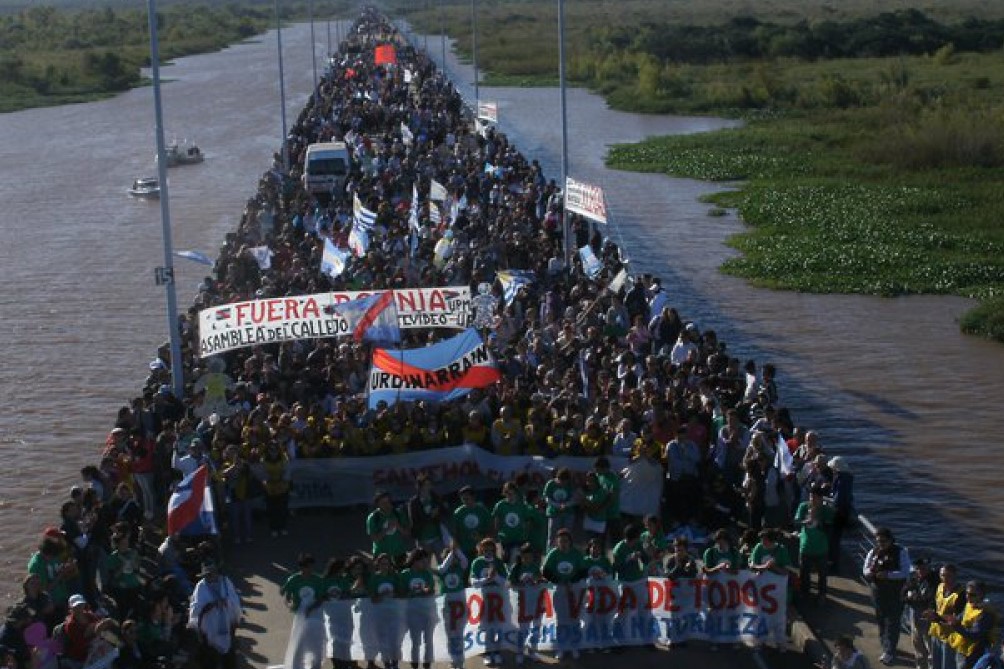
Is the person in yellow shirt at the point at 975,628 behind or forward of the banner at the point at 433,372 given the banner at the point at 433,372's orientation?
forward

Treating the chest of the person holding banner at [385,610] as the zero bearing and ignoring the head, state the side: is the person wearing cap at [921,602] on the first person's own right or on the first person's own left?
on the first person's own left

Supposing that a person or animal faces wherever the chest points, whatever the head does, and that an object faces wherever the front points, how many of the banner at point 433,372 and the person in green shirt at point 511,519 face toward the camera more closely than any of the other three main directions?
2

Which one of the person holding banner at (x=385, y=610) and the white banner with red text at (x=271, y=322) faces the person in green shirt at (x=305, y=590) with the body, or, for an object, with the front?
the white banner with red text

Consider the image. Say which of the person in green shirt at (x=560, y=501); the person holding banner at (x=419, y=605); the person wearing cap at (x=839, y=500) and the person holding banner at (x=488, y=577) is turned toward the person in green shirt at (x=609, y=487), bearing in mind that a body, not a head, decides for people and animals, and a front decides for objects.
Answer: the person wearing cap

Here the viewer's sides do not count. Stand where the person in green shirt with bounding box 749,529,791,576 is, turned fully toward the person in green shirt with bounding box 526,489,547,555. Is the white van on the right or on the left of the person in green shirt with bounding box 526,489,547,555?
right

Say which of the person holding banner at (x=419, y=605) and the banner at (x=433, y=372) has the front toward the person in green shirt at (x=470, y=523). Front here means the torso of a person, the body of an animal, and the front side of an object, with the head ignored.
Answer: the banner

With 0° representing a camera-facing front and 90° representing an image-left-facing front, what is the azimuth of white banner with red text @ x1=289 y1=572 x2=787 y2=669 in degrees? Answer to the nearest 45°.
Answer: approximately 0°

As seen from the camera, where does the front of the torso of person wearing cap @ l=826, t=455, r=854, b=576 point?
to the viewer's left

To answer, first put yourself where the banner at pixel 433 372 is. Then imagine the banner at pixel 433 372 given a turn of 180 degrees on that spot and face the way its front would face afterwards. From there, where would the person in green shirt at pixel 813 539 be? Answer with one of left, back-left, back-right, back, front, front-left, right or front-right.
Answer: back-right
